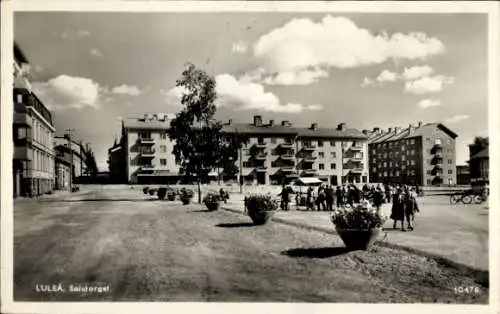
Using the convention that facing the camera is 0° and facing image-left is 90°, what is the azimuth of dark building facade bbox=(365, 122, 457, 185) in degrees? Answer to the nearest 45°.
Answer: approximately 45°

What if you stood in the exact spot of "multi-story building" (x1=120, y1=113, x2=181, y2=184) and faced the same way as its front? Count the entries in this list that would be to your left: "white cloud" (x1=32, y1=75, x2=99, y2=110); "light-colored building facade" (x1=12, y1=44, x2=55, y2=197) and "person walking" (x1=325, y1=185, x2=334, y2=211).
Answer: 1

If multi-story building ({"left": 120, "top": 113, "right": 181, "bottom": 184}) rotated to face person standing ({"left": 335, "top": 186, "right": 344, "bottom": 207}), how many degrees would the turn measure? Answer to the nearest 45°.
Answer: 0° — it already faces them

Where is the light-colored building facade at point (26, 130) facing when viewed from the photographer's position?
facing to the right of the viewer

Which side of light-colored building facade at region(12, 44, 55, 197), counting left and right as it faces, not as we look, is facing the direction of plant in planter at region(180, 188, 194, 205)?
front

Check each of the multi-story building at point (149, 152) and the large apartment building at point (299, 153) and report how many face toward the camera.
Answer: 2

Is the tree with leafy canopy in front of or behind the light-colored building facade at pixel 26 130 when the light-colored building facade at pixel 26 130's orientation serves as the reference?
in front
